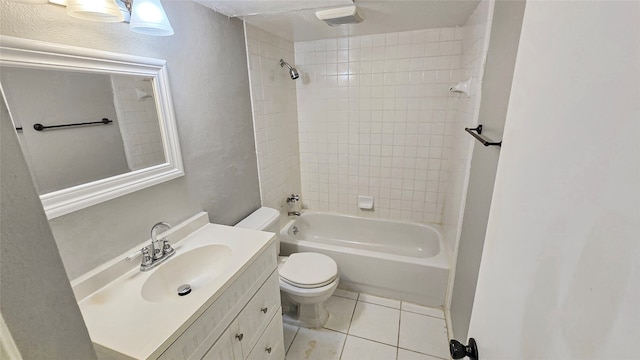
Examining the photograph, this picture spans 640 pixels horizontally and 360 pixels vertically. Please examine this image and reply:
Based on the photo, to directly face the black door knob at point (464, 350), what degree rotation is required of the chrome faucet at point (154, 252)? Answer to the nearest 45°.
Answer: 0° — it already faces it

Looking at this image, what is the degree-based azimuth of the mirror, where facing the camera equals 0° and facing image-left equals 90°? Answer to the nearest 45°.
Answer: approximately 315°

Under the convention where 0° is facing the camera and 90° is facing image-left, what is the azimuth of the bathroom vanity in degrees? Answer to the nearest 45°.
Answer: approximately 315°

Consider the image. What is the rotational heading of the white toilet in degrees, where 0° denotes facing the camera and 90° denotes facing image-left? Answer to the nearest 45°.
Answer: approximately 315°

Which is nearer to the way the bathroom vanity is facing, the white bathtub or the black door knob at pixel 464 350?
the black door knob

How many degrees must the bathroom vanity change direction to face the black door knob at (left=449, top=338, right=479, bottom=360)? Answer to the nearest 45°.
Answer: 0° — it already faces it
